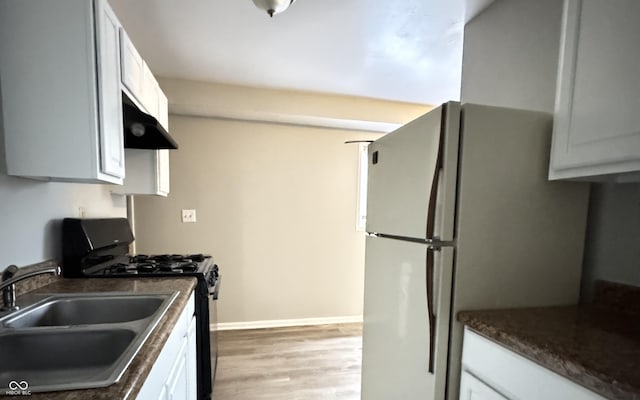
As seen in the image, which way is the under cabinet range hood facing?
to the viewer's right

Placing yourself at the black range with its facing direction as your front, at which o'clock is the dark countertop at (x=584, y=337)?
The dark countertop is roughly at 2 o'clock from the black range.

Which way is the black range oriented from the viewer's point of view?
to the viewer's right

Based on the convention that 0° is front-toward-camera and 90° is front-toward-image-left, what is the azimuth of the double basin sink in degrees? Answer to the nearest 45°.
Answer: approximately 270°

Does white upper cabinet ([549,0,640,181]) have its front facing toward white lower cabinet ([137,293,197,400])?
yes

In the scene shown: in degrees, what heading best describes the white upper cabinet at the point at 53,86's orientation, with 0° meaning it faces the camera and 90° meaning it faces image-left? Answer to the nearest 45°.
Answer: approximately 270°

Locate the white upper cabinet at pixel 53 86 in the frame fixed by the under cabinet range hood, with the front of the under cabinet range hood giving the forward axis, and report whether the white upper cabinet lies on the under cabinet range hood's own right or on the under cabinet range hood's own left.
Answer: on the under cabinet range hood's own right
